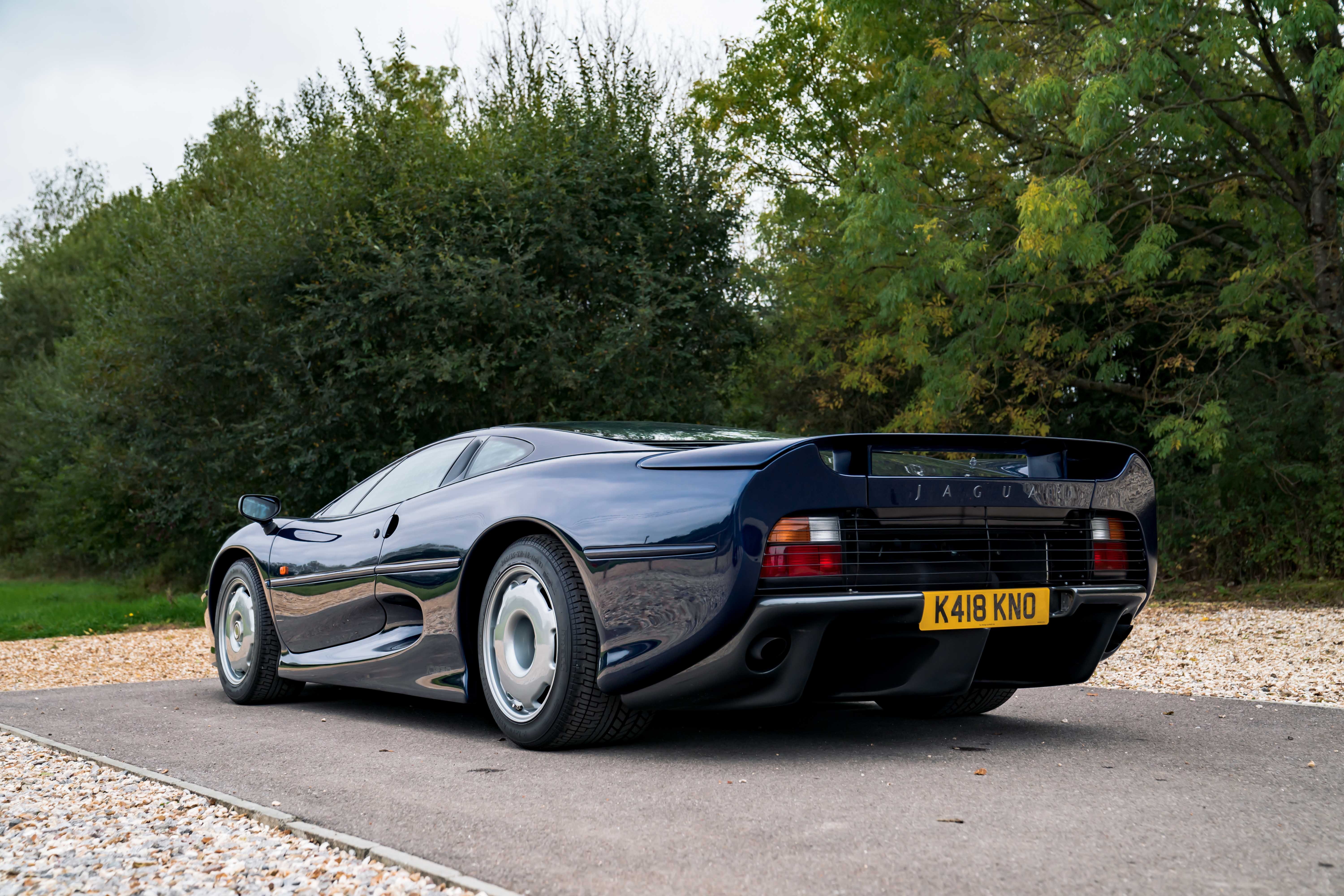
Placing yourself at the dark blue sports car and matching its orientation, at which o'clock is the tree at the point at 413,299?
The tree is roughly at 1 o'clock from the dark blue sports car.

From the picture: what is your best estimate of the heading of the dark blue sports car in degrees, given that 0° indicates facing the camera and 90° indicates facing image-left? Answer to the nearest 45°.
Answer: approximately 135°

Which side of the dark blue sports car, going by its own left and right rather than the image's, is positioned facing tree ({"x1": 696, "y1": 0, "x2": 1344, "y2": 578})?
right
